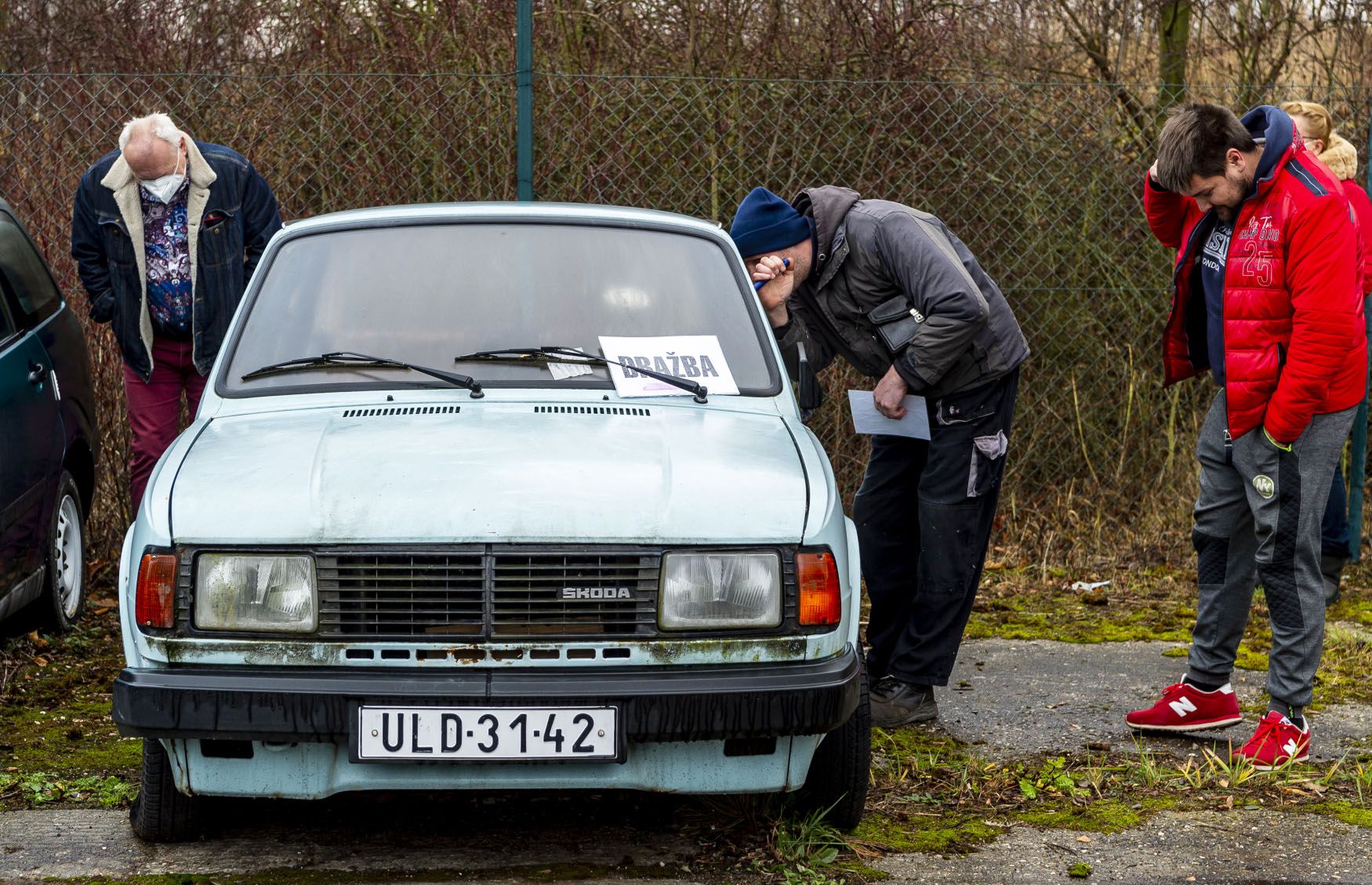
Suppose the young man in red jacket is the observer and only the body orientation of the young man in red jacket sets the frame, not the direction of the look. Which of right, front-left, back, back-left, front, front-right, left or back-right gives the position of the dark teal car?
front-right

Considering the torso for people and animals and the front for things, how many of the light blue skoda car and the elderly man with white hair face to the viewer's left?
0

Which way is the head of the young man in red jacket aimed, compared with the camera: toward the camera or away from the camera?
toward the camera

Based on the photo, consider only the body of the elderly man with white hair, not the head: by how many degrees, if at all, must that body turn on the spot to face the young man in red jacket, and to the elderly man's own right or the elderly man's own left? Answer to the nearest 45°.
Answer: approximately 45° to the elderly man's own left

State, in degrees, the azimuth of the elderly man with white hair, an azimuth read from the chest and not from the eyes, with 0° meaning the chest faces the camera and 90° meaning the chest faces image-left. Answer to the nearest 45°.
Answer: approximately 0°

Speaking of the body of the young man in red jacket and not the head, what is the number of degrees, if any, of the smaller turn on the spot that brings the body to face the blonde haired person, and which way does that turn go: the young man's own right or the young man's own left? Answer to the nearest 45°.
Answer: approximately 135° to the young man's own right

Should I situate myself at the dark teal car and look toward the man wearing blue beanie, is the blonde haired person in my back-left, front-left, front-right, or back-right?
front-left

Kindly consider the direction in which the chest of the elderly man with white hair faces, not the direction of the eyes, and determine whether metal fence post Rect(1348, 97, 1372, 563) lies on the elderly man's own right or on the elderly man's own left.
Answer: on the elderly man's own left

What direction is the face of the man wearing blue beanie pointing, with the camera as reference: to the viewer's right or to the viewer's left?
to the viewer's left

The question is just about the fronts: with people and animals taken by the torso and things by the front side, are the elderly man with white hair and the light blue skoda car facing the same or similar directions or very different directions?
same or similar directions

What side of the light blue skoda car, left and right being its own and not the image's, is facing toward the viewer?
front

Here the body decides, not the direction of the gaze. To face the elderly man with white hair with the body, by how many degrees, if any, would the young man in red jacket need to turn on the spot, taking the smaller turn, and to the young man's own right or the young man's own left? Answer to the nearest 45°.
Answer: approximately 45° to the young man's own right

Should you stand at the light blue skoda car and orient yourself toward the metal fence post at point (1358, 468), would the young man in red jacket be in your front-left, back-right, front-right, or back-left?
front-right
